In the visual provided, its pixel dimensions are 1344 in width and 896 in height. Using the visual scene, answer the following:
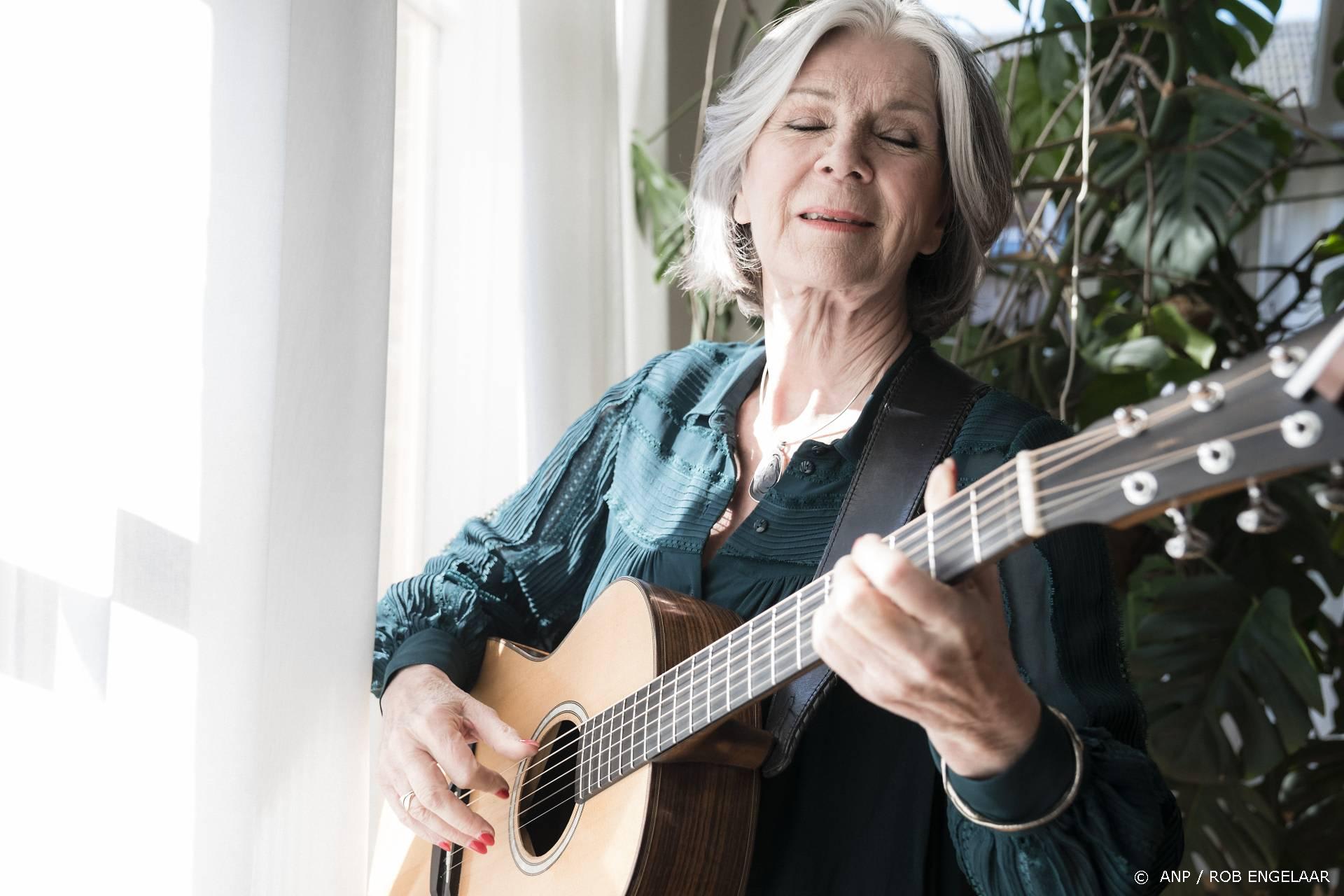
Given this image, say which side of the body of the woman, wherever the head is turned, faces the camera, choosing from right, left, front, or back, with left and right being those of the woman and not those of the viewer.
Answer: front

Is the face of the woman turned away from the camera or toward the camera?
toward the camera

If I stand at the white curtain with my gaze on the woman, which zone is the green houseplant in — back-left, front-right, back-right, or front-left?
front-left

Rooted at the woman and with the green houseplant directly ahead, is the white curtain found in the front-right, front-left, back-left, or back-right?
back-left

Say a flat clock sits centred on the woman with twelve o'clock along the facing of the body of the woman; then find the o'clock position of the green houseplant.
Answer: The green houseplant is roughly at 7 o'clock from the woman.
